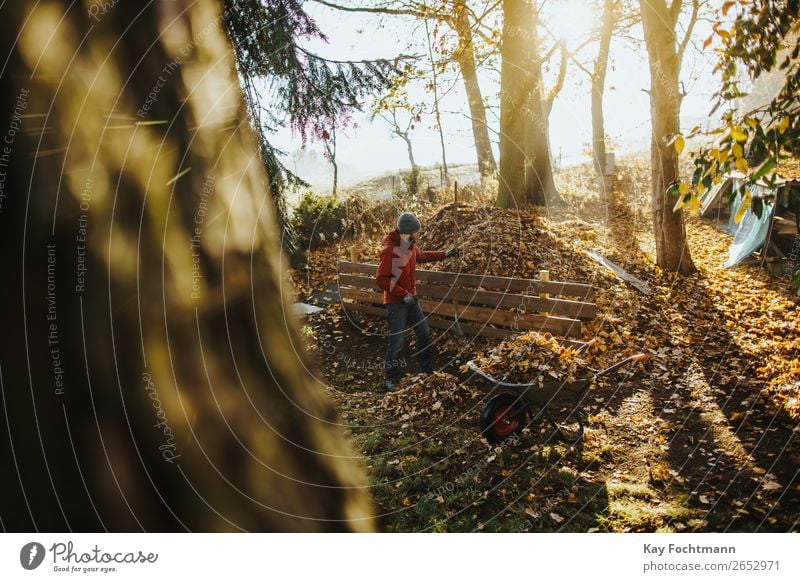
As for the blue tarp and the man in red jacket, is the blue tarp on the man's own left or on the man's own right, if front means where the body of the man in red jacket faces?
on the man's own left

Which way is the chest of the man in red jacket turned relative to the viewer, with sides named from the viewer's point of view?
facing the viewer and to the right of the viewer

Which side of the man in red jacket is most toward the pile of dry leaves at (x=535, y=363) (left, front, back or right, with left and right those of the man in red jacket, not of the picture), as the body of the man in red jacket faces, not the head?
front

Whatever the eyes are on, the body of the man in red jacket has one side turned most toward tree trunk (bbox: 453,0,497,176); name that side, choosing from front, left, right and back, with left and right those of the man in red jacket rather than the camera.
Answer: left

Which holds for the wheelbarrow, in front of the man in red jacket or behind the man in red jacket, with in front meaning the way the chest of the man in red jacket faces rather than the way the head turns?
in front

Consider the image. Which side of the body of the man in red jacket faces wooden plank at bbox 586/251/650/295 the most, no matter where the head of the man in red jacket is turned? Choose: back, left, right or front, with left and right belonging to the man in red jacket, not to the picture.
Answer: left

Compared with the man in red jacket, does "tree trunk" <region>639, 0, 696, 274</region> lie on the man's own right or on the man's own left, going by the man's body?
on the man's own left
